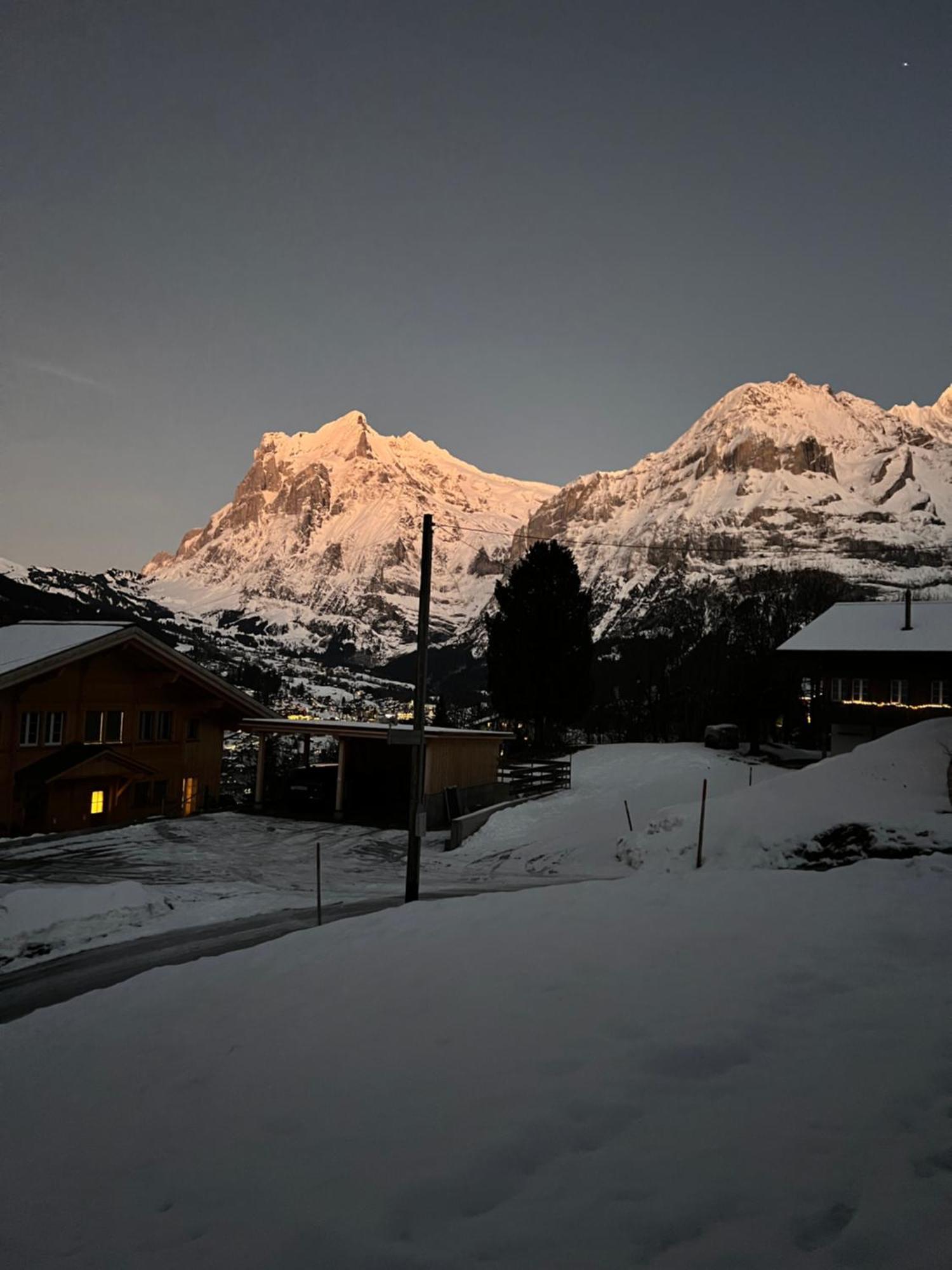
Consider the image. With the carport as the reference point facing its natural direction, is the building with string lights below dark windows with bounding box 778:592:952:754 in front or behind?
behind

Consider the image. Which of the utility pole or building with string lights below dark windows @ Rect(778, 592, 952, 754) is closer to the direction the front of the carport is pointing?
the utility pole

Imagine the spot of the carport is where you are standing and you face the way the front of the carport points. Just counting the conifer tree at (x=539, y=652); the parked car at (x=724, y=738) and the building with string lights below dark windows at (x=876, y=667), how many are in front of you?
0

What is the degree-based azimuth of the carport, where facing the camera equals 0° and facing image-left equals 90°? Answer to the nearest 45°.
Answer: approximately 45°

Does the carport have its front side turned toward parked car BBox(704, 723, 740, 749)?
no

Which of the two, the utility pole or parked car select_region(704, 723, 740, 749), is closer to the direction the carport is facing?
the utility pole

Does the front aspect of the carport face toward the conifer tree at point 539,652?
no

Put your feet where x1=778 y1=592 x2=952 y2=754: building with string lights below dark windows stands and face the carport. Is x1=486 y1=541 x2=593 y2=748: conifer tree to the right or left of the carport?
right

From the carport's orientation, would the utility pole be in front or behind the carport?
in front
